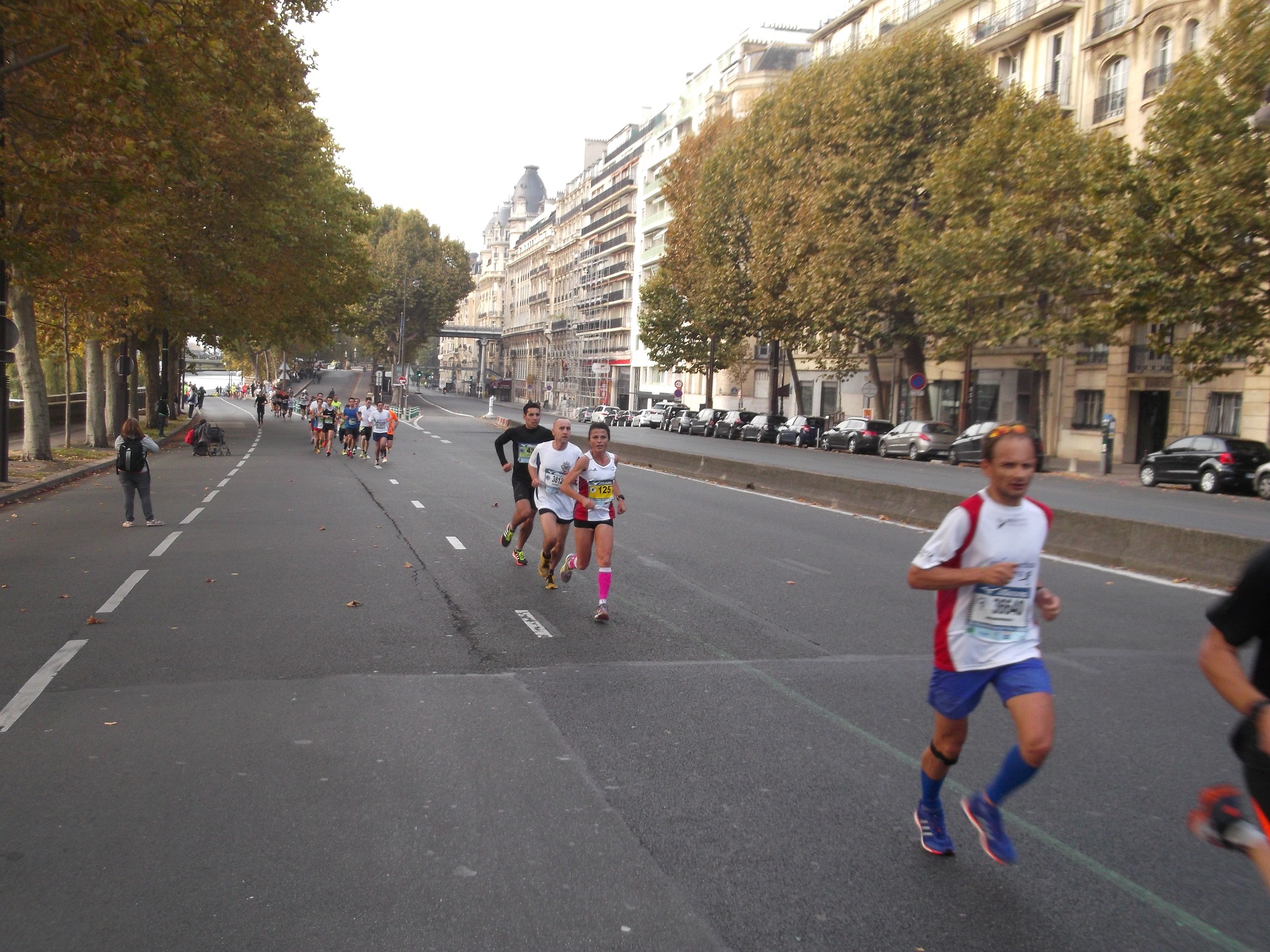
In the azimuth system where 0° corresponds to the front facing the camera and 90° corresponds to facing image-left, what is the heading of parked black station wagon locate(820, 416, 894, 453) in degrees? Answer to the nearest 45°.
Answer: approximately 135°

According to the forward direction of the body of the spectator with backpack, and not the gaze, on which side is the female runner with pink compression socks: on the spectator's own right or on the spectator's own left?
on the spectator's own right

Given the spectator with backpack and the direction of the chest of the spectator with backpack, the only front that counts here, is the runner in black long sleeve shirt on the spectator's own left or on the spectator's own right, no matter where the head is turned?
on the spectator's own right

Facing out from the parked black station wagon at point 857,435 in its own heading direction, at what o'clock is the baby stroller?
The baby stroller is roughly at 9 o'clock from the parked black station wagon.

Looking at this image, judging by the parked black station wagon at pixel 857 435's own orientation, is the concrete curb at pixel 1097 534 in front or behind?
behind

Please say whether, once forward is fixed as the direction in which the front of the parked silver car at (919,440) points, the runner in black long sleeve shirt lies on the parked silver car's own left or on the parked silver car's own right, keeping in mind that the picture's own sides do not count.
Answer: on the parked silver car's own left

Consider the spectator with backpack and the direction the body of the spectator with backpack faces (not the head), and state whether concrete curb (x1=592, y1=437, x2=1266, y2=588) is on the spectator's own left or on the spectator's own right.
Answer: on the spectator's own right

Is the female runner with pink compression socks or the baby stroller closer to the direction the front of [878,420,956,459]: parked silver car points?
the baby stroller

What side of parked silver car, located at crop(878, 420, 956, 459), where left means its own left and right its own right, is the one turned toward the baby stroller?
left

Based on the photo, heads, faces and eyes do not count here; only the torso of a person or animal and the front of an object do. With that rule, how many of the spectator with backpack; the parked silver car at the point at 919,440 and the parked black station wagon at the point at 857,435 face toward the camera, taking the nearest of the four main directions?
0

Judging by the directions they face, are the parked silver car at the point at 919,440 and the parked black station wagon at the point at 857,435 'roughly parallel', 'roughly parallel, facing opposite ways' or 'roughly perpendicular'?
roughly parallel

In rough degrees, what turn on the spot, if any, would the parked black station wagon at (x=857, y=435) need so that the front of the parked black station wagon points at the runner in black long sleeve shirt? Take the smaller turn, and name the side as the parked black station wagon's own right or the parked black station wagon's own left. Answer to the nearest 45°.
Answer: approximately 135° to the parked black station wagon's own left

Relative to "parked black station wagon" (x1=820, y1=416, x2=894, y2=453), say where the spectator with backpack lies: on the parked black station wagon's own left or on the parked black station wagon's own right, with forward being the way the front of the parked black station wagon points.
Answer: on the parked black station wagon's own left

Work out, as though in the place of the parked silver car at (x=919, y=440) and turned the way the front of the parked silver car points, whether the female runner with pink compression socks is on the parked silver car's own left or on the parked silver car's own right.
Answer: on the parked silver car's own left

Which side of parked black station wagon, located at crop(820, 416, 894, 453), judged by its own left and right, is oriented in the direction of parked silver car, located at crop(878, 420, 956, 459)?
back

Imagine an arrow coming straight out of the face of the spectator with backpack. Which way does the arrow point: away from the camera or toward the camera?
away from the camera

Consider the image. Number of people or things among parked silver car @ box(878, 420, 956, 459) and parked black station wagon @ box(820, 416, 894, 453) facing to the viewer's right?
0

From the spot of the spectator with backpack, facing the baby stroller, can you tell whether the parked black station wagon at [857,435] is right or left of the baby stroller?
right
